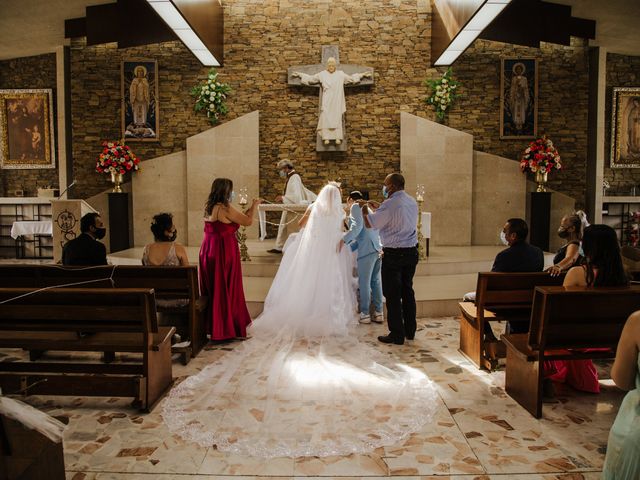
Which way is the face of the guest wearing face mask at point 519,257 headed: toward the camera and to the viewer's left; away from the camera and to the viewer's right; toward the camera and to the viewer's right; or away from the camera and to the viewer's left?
away from the camera and to the viewer's left

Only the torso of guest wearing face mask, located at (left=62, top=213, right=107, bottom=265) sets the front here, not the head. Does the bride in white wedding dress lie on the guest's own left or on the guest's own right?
on the guest's own right

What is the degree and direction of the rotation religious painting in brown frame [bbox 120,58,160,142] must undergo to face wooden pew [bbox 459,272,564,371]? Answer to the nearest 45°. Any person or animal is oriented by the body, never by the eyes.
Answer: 0° — it already faces it

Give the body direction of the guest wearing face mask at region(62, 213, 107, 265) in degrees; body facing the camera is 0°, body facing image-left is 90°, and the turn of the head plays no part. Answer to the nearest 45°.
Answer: approximately 225°

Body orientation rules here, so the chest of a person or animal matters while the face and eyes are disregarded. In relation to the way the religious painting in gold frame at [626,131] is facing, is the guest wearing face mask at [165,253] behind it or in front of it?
in front

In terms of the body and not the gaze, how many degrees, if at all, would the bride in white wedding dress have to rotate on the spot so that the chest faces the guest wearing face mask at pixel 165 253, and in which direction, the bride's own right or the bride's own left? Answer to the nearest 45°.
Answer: approximately 45° to the bride's own left

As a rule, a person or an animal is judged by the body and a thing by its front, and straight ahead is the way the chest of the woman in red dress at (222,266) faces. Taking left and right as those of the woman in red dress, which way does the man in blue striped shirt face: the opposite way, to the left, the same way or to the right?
to the left

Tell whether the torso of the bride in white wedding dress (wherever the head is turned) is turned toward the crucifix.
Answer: yes

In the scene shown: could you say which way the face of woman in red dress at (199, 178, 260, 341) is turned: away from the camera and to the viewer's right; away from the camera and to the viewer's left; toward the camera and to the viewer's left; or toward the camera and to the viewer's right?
away from the camera and to the viewer's right

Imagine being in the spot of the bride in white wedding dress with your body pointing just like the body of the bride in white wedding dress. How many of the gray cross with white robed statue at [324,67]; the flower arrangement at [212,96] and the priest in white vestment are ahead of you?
3

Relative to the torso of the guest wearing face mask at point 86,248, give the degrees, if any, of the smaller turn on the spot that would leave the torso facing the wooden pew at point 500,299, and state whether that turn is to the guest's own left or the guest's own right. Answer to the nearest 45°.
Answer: approximately 90° to the guest's own right

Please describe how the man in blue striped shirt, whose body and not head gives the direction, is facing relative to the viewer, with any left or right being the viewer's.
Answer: facing away from the viewer and to the left of the viewer

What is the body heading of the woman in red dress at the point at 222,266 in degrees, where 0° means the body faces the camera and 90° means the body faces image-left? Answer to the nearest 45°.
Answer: approximately 225°

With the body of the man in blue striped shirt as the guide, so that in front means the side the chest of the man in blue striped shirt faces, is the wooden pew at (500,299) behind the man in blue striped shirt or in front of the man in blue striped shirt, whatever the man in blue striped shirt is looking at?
behind

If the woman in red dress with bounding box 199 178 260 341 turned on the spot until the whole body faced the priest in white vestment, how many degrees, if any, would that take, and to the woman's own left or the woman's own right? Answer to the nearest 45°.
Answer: approximately 45° to the woman's own left
